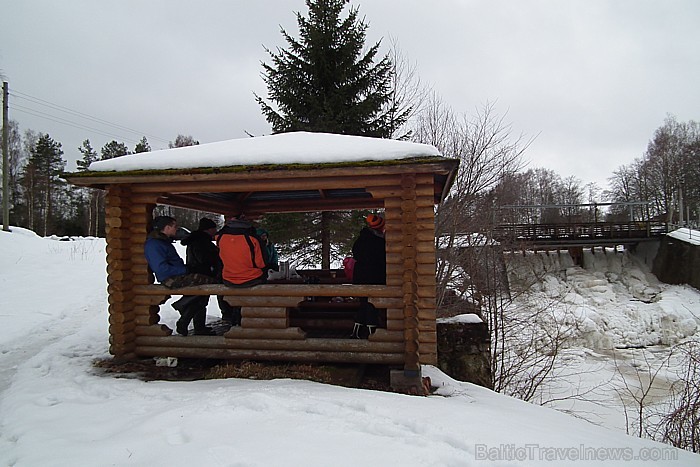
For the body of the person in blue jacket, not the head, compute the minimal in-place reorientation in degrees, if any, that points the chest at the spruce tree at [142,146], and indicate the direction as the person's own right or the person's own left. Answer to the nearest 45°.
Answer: approximately 90° to the person's own left

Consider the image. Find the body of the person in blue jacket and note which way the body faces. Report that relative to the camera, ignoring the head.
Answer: to the viewer's right

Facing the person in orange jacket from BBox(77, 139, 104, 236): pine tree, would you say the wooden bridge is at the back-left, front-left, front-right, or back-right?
front-left

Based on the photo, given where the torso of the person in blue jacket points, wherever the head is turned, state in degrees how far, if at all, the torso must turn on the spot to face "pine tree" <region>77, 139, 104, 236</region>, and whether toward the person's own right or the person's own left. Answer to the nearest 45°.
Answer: approximately 90° to the person's own left

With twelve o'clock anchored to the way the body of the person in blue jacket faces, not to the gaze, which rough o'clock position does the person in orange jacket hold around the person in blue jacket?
The person in orange jacket is roughly at 1 o'clock from the person in blue jacket.

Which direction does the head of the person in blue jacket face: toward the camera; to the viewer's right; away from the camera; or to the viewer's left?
to the viewer's right

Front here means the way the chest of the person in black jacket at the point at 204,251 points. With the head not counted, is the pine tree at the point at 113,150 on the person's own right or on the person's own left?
on the person's own left
